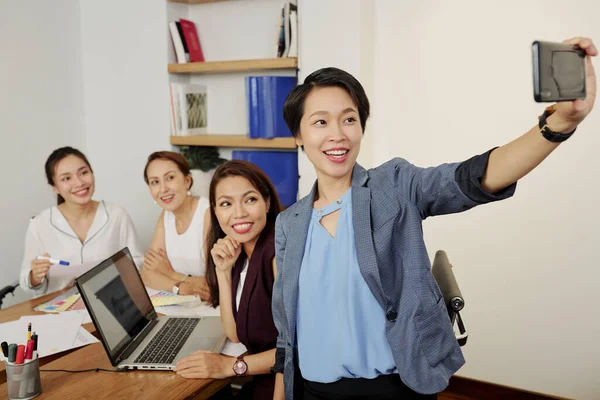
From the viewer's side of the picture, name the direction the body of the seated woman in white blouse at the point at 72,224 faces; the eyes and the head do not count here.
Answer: toward the camera

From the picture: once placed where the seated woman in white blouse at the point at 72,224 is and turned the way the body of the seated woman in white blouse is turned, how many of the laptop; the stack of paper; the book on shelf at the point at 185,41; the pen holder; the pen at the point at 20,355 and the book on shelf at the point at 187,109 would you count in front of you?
4

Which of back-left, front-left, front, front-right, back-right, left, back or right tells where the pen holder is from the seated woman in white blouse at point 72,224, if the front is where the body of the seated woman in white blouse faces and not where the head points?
front

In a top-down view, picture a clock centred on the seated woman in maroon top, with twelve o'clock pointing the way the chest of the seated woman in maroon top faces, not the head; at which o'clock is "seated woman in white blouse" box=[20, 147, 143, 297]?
The seated woman in white blouse is roughly at 3 o'clock from the seated woman in maroon top.

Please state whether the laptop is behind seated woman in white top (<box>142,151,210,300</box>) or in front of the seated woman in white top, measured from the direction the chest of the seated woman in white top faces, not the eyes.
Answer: in front

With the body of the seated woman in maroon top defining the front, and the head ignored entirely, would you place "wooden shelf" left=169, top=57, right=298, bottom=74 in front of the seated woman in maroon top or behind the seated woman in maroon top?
behind

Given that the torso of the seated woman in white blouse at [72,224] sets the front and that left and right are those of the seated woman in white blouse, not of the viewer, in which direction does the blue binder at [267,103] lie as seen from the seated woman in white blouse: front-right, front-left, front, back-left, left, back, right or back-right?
left

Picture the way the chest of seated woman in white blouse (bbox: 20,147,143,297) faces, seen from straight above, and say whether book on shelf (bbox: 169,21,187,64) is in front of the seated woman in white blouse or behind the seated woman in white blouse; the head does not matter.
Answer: behind

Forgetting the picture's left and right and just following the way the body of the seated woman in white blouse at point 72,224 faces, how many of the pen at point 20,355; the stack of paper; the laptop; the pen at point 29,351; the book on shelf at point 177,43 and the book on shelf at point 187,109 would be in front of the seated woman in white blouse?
4

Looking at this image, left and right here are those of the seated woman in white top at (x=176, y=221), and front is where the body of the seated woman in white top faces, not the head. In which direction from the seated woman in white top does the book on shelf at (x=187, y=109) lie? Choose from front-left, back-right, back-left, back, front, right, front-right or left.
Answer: back-right

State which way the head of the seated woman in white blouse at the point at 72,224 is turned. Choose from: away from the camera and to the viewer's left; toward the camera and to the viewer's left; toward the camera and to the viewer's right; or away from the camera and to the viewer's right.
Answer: toward the camera and to the viewer's right

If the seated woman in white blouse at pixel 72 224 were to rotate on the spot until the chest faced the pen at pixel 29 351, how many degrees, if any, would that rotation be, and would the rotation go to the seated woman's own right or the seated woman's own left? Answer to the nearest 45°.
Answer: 0° — they already face it

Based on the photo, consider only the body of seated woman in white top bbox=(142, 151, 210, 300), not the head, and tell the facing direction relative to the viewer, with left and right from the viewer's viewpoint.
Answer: facing the viewer and to the left of the viewer

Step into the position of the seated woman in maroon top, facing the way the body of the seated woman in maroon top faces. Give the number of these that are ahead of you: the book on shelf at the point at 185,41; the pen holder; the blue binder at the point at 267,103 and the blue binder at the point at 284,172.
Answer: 1

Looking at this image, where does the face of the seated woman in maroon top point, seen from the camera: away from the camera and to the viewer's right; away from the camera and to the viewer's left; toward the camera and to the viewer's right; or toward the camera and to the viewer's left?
toward the camera and to the viewer's right

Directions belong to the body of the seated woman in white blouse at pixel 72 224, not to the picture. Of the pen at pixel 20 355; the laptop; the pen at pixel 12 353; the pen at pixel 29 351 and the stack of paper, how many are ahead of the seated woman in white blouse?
5

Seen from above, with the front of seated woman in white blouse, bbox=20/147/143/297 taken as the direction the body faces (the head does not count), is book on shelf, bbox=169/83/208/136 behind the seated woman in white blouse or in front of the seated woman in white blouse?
behind
